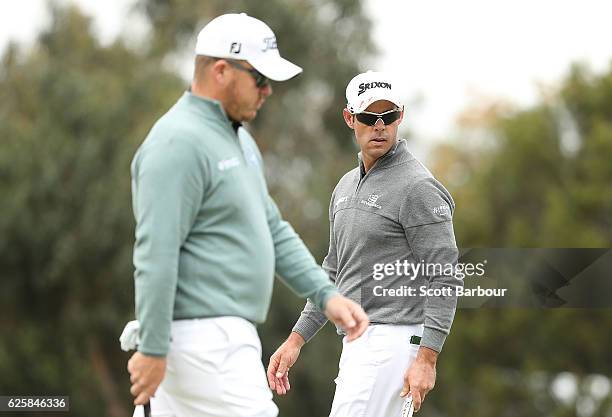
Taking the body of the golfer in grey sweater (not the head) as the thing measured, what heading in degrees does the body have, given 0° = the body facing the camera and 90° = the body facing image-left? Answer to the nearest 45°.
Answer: approximately 45°

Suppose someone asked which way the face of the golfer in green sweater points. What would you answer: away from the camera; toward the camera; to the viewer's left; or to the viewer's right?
to the viewer's right

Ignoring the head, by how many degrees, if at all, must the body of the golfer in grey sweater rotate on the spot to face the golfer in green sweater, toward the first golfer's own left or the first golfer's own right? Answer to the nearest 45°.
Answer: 0° — they already face them
